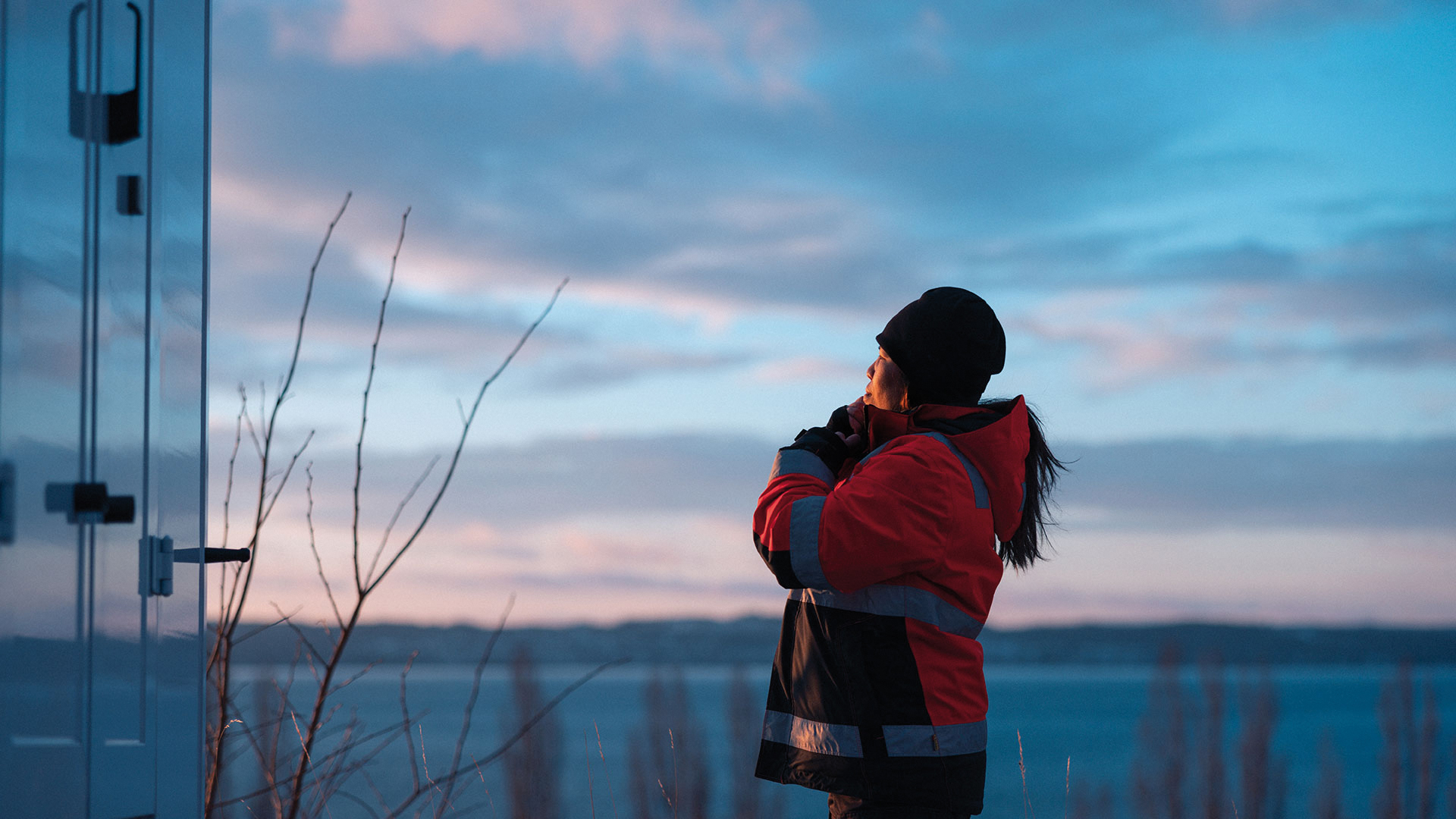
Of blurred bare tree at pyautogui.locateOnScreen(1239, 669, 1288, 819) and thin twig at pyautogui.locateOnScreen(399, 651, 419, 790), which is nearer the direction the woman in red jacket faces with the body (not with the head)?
the thin twig

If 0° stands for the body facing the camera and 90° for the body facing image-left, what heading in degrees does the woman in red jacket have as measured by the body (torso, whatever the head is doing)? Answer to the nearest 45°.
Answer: approximately 90°

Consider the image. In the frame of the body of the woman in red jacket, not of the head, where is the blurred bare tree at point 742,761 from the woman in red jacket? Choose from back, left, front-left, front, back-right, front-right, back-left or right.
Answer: right
